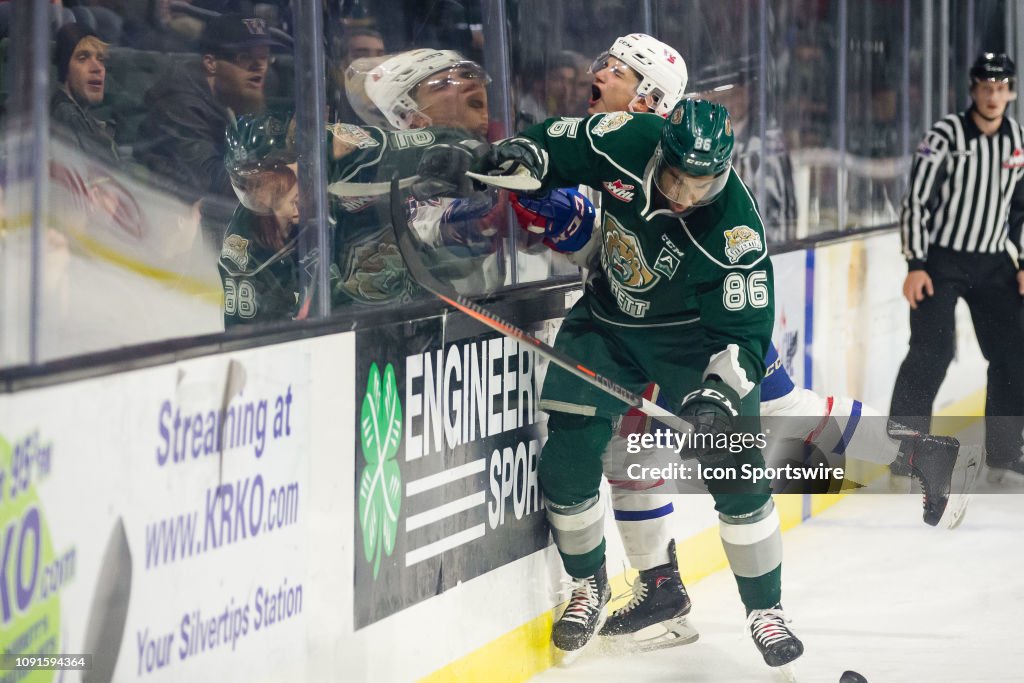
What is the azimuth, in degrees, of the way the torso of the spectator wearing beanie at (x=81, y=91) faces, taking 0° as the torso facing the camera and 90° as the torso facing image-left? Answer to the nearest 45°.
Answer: approximately 315°

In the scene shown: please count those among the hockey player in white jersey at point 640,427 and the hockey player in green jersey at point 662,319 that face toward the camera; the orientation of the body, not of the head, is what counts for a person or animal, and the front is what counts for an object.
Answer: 1

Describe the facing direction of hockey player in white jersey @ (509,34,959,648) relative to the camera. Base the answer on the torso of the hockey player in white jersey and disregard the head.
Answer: to the viewer's left

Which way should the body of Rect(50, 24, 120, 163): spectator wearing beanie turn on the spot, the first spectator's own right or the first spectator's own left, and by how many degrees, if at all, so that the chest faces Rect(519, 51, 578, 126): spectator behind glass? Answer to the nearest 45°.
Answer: approximately 90° to the first spectator's own left

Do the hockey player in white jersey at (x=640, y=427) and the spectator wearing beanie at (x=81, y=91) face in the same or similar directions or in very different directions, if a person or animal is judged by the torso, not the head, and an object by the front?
very different directions

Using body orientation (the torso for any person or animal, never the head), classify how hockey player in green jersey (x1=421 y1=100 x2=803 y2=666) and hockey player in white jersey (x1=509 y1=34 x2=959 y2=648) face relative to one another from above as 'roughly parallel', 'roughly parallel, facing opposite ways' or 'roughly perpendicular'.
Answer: roughly perpendicular

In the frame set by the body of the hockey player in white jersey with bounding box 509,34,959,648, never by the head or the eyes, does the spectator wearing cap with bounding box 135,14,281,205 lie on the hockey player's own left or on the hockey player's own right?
on the hockey player's own right

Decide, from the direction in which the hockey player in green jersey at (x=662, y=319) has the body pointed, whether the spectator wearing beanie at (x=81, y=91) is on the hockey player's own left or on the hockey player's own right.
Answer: on the hockey player's own right
